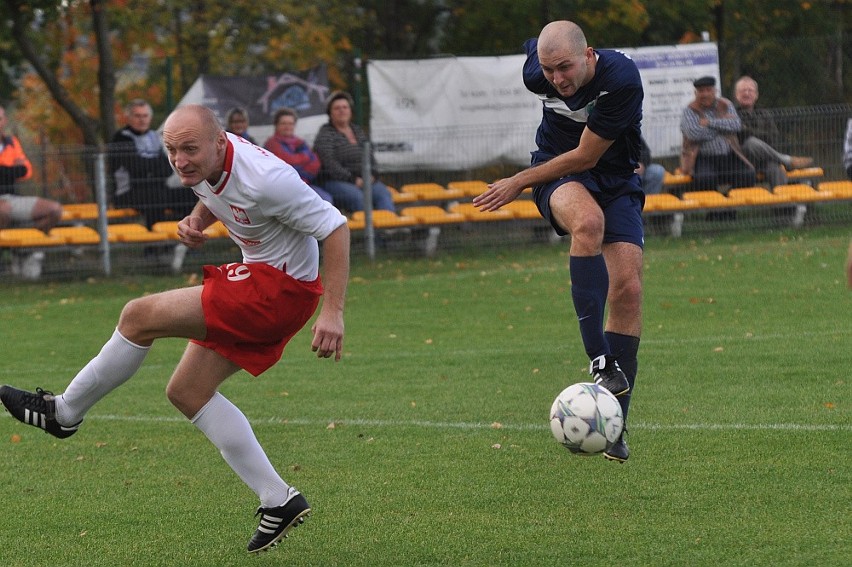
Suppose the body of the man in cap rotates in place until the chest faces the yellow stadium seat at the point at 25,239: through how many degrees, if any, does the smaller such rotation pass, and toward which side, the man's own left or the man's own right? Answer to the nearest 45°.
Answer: approximately 45° to the man's own right

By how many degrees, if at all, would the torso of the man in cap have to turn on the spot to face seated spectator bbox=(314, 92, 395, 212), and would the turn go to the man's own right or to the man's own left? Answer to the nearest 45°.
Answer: approximately 45° to the man's own right

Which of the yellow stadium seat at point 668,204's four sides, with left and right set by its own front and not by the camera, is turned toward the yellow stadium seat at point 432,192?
right

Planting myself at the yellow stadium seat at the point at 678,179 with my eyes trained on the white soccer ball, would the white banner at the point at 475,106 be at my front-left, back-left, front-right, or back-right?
back-right

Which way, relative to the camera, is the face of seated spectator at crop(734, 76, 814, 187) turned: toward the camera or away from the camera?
toward the camera

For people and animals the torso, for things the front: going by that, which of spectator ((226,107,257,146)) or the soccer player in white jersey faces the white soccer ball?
the spectator

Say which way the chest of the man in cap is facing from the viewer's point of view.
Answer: toward the camera

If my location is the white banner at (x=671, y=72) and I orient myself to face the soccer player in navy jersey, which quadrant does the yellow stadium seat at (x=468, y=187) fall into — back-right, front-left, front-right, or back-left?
front-right

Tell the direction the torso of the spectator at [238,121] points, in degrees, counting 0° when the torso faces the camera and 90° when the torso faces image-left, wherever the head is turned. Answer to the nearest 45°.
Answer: approximately 0°

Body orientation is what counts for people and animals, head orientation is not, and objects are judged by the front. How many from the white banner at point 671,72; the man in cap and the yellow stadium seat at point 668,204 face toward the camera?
3

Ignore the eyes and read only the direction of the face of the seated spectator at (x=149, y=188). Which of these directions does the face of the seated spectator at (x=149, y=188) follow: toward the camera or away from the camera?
toward the camera

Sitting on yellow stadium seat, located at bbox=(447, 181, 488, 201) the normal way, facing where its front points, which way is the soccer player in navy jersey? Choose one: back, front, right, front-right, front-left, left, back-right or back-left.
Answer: front

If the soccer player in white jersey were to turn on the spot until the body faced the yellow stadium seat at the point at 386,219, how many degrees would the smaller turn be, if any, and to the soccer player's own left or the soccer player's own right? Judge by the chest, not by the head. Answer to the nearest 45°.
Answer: approximately 135° to the soccer player's own right

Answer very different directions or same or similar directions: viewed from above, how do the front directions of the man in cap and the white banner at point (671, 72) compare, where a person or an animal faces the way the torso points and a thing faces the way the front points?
same or similar directions

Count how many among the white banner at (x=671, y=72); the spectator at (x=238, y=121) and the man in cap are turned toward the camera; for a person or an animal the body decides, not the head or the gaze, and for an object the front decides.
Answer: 3

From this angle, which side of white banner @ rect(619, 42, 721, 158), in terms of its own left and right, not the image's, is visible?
front

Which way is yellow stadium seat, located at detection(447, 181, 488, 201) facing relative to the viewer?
toward the camera

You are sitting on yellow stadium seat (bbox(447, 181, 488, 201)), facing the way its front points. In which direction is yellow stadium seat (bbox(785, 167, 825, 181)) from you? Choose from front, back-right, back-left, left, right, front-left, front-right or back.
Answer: left

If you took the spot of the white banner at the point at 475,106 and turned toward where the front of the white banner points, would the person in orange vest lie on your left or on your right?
on your right

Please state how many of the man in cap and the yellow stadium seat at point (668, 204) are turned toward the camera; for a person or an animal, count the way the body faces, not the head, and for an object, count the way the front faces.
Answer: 2
